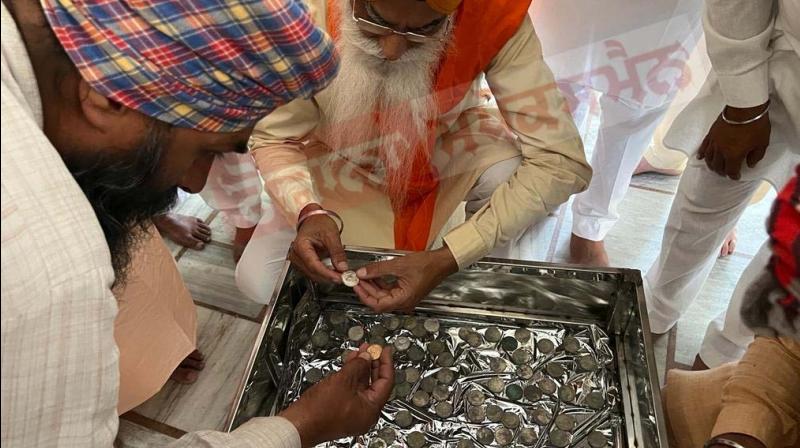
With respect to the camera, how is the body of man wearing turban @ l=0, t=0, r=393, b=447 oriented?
to the viewer's right

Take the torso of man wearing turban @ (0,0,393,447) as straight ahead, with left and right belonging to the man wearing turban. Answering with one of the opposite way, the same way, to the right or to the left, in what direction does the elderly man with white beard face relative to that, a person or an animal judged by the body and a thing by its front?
to the right

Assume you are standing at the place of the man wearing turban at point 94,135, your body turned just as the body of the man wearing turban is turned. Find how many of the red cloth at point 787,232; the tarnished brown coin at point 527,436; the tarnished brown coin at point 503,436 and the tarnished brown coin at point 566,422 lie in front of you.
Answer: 4

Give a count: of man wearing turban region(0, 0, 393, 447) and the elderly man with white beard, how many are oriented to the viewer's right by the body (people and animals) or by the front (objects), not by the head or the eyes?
1

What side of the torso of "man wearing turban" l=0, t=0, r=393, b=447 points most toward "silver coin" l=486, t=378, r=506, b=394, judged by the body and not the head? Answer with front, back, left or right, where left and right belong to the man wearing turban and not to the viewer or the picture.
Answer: front

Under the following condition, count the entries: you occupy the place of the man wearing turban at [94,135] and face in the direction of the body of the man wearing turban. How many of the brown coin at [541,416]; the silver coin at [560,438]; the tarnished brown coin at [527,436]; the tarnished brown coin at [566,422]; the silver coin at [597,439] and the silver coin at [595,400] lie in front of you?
6

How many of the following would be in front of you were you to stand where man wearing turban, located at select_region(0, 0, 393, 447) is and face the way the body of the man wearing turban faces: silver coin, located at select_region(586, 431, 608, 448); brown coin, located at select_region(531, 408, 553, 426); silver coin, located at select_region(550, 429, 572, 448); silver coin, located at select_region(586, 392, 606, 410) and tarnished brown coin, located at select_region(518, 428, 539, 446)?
5

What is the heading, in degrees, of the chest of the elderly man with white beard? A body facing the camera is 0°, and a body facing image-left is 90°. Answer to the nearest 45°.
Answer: approximately 0°

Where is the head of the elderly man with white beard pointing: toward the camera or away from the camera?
toward the camera

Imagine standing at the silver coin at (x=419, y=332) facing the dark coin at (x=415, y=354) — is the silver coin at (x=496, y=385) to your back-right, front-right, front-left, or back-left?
front-left

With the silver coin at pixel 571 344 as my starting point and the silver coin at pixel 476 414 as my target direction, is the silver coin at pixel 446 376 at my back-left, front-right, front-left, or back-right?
front-right

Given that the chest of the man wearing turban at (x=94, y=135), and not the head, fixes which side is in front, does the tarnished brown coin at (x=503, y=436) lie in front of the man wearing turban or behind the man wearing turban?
in front

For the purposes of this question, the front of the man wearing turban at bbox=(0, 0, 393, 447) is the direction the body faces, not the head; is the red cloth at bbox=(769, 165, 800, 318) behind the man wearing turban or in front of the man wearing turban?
in front
